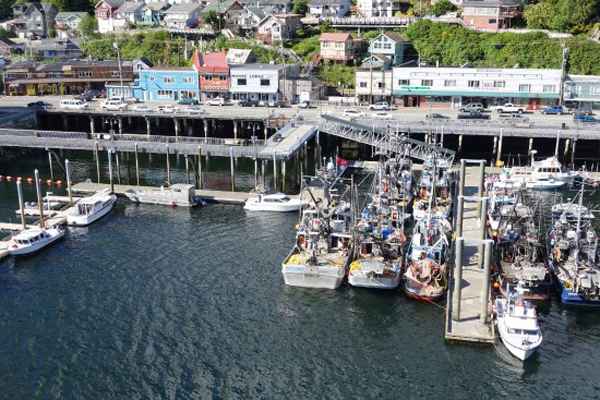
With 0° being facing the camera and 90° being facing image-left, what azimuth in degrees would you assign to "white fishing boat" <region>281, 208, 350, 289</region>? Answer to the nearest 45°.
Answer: approximately 180°

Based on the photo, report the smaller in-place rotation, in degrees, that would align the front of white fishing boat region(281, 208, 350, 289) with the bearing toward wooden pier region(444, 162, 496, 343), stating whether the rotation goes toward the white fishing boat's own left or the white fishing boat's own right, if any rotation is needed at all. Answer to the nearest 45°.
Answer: approximately 135° to the white fishing boat's own right

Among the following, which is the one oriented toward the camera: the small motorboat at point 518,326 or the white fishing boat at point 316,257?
the small motorboat

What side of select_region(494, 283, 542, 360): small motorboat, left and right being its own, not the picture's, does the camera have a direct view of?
front

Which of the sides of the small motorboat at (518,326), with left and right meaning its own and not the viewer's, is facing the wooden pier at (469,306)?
right

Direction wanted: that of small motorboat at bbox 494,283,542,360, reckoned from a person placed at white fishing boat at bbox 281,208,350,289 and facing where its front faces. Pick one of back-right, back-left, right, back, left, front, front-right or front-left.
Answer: back-right

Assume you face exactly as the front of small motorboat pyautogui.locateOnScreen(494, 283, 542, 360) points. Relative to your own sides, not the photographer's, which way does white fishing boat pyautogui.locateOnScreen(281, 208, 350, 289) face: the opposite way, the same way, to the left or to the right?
the opposite way

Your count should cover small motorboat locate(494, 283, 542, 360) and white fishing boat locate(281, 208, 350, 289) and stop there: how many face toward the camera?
1
